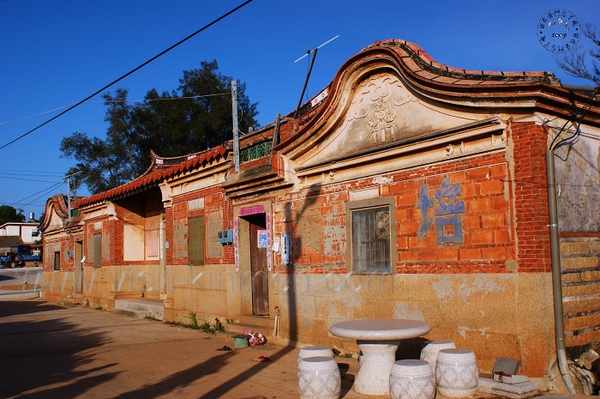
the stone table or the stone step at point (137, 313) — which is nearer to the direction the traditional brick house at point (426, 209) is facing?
the stone table

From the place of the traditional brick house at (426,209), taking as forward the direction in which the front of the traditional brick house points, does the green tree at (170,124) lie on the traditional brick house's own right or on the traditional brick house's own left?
on the traditional brick house's own right

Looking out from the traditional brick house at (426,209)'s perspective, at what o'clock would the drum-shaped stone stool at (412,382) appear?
The drum-shaped stone stool is roughly at 11 o'clock from the traditional brick house.

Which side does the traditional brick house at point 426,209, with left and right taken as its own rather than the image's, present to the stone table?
front

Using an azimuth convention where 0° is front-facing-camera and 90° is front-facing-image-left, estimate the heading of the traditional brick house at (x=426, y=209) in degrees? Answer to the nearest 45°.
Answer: approximately 45°

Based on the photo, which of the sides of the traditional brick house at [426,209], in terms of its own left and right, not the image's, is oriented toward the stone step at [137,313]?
right

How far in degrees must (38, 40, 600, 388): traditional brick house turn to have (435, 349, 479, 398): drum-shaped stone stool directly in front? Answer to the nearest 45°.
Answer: approximately 45° to its left
